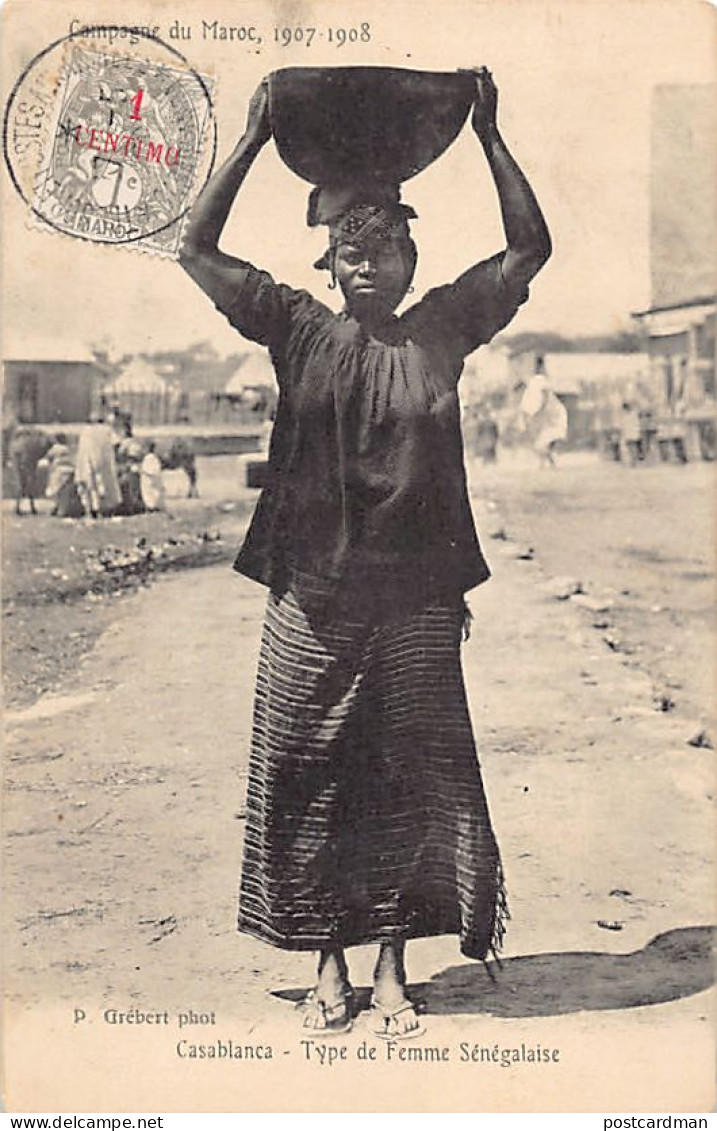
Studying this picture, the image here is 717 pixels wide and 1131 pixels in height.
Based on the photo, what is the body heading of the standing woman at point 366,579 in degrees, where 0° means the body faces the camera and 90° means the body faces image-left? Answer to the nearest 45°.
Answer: approximately 0°
